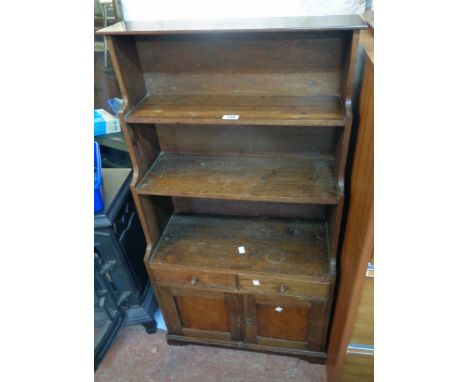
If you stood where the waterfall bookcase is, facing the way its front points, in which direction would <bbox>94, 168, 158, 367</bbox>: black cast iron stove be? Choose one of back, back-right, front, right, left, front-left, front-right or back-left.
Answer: right

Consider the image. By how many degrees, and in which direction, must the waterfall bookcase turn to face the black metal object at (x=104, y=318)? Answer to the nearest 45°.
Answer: approximately 90° to its right

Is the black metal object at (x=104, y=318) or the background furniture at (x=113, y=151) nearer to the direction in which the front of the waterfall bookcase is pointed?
the black metal object

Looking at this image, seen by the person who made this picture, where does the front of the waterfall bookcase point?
facing the viewer

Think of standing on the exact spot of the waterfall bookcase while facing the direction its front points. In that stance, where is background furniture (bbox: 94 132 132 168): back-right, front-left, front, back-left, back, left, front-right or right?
back-right

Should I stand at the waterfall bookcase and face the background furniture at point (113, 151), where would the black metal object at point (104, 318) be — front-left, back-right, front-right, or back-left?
front-left
